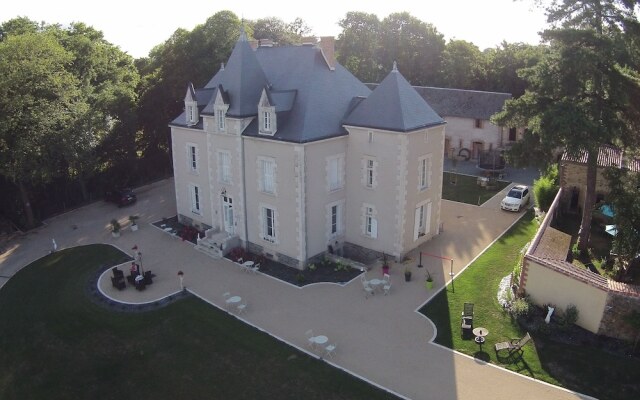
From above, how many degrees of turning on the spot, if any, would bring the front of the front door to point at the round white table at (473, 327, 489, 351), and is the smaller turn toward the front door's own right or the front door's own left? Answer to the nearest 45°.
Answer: approximately 90° to the front door's own left

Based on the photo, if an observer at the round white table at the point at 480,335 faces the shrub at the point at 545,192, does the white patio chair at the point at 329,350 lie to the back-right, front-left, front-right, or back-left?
back-left

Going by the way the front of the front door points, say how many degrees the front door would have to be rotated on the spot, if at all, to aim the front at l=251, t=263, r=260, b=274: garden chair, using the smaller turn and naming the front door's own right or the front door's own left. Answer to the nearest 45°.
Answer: approximately 45° to the front door's own left

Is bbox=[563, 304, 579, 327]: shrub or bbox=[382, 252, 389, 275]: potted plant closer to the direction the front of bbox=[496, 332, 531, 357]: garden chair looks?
the potted plant

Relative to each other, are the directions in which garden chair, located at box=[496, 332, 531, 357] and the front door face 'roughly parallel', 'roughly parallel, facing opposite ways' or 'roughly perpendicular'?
roughly perpendicular

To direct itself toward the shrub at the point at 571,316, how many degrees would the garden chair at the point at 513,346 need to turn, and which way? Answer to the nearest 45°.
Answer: approximately 135° to its right

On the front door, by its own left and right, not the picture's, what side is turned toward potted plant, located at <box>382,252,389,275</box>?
left

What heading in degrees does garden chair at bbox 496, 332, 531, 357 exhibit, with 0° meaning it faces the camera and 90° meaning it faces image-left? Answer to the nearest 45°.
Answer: approximately 90°

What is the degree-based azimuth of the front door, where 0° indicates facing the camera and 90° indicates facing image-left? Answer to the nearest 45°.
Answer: approximately 45°

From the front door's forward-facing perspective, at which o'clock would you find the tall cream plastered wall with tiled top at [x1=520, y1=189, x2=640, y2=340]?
The tall cream plastered wall with tiled top is roughly at 9 o'clock from the front door.
